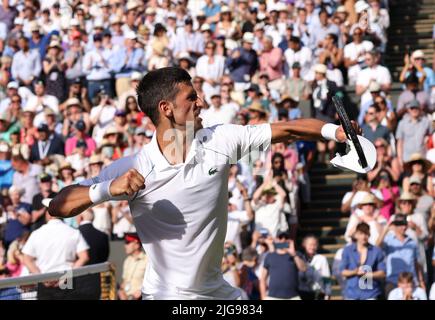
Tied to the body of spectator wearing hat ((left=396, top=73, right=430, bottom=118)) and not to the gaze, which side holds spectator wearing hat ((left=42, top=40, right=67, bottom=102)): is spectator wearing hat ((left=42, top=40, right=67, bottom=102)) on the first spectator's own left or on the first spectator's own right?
on the first spectator's own right

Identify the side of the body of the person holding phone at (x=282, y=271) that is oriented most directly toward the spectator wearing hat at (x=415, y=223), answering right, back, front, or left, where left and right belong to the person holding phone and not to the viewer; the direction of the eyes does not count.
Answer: left

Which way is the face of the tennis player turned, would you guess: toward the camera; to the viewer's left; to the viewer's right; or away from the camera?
to the viewer's right

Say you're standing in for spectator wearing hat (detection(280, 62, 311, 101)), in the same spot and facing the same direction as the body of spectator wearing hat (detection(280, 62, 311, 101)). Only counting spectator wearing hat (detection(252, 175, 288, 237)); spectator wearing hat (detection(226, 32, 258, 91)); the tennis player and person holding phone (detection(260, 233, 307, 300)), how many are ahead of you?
3

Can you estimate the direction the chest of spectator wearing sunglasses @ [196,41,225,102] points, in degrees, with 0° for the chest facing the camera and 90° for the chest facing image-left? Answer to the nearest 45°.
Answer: approximately 0°
